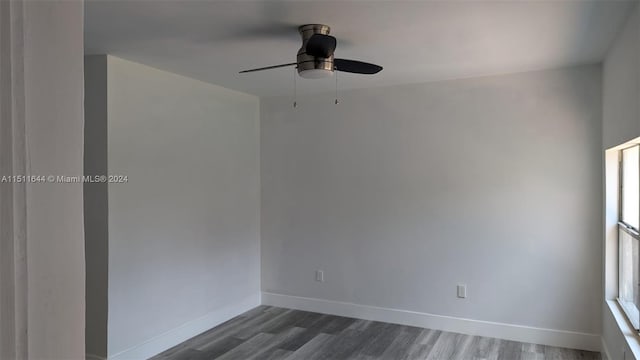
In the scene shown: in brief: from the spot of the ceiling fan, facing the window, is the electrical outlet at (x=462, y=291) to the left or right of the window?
left

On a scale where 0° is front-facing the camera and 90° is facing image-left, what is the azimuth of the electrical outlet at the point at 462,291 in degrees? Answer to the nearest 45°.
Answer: approximately 0°

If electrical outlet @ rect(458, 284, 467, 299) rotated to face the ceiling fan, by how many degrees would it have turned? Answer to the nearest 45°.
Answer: approximately 45° to its right

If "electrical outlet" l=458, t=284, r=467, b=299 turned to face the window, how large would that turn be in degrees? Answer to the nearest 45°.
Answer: approximately 45° to its left
